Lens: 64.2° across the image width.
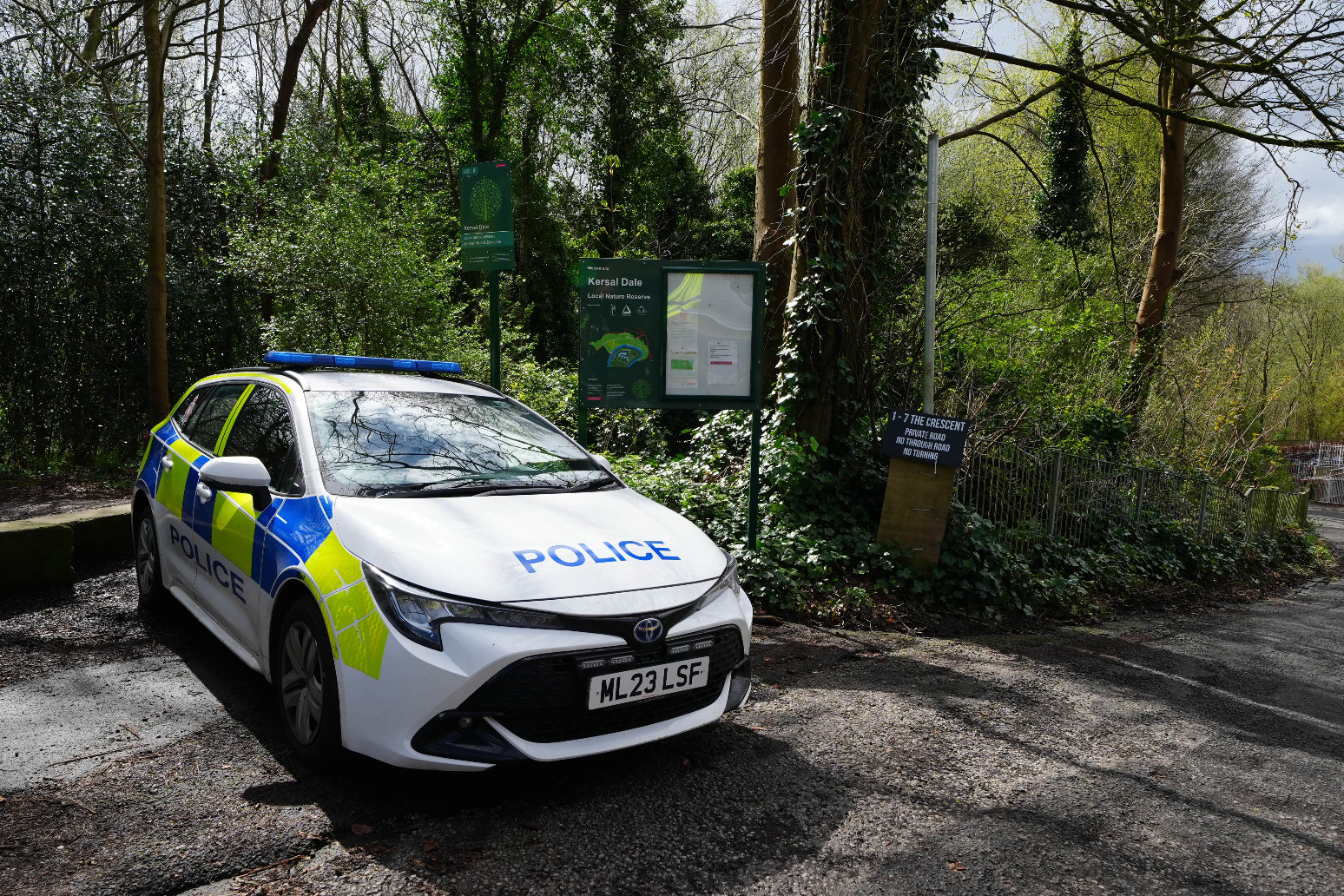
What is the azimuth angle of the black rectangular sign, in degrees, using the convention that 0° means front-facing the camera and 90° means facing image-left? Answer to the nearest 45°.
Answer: approximately 0°

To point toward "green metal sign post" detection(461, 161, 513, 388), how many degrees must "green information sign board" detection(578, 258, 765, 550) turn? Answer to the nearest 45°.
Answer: approximately 90° to its right

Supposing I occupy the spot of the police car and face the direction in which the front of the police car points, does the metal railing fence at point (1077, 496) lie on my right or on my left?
on my left

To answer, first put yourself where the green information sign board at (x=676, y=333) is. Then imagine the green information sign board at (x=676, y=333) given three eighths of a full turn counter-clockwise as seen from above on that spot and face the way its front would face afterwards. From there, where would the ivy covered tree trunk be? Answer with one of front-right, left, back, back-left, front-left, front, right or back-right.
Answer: front

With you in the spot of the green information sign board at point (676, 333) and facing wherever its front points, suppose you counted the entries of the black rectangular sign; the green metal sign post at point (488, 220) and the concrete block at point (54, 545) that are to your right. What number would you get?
2

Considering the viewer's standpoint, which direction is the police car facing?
facing the viewer and to the right of the viewer

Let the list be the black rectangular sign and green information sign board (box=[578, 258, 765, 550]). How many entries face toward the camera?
2

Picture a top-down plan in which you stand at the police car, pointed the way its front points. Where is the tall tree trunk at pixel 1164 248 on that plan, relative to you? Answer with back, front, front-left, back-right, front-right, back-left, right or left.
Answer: left
